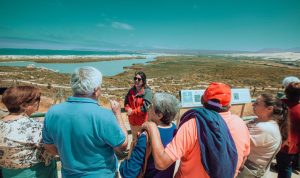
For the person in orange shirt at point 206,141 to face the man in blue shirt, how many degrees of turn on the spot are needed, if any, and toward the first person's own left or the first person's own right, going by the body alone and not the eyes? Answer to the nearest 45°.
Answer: approximately 90° to the first person's own left

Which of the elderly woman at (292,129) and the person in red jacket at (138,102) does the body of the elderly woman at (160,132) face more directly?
the person in red jacket

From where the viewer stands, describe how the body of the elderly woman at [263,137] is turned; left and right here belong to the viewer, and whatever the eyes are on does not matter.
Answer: facing to the left of the viewer

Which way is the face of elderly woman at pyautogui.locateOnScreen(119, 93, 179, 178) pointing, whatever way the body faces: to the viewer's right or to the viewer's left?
to the viewer's left

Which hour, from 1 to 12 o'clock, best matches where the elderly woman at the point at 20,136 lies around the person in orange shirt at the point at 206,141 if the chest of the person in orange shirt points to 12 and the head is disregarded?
The elderly woman is roughly at 9 o'clock from the person in orange shirt.

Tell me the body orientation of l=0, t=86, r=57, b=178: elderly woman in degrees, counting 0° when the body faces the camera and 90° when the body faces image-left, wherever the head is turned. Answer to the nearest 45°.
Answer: approximately 225°

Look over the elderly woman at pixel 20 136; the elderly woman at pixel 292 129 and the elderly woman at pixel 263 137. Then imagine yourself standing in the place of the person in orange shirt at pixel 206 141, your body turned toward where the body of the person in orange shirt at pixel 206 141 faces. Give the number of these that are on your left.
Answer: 1

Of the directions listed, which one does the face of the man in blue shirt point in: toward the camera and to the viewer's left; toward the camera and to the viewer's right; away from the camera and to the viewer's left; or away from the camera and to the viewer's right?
away from the camera and to the viewer's right
